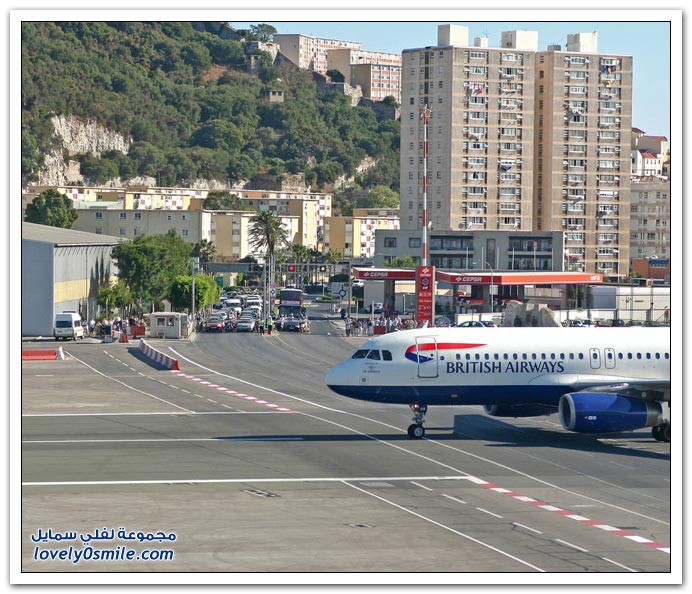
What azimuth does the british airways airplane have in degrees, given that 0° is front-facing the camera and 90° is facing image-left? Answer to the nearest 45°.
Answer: approximately 90°
